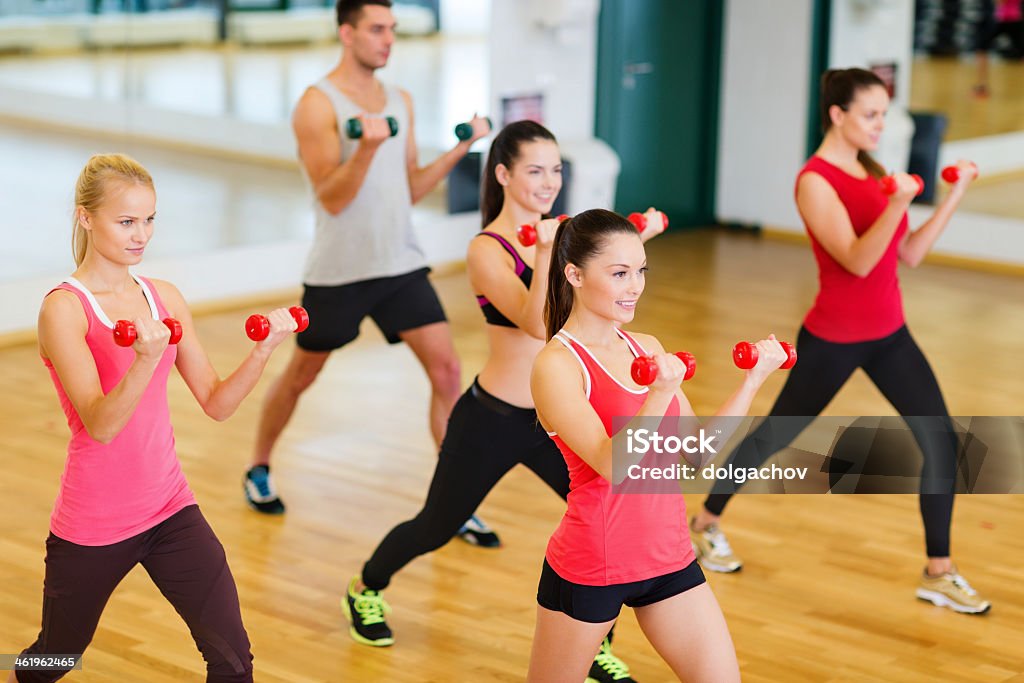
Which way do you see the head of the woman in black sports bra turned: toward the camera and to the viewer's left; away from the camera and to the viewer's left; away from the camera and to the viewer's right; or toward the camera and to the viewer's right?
toward the camera and to the viewer's right

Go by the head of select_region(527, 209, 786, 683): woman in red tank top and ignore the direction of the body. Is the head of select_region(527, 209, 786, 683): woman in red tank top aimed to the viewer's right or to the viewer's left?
to the viewer's right

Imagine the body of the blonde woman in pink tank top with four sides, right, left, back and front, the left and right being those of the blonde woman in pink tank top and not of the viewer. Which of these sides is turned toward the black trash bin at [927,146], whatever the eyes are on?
left

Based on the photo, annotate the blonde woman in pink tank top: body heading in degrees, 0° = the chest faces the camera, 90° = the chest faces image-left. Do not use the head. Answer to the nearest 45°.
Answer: approximately 315°

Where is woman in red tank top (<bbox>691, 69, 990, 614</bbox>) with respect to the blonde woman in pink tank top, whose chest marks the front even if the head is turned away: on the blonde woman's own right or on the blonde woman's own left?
on the blonde woman's own left

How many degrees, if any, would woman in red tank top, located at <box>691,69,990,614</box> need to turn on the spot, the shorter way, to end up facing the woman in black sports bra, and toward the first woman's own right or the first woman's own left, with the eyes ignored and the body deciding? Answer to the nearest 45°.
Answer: approximately 90° to the first woman's own right

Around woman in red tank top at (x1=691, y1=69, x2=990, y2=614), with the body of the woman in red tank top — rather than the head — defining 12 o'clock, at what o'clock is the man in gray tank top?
The man in gray tank top is roughly at 5 o'clock from the woman in red tank top.

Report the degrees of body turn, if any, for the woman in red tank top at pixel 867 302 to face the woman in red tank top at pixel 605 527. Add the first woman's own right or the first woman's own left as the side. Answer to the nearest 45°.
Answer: approximately 45° to the first woman's own right

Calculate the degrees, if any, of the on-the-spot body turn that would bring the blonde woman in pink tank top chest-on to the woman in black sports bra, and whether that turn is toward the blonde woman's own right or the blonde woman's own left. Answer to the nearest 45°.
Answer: approximately 90° to the blonde woman's own left

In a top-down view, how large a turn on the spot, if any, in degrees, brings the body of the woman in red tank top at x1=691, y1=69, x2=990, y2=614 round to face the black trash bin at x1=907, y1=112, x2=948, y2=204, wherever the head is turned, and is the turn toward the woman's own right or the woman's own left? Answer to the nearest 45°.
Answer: approximately 135° to the woman's own left

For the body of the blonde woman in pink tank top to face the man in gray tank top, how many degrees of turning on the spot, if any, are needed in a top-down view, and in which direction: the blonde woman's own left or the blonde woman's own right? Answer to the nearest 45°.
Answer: approximately 135° to the blonde woman's own left

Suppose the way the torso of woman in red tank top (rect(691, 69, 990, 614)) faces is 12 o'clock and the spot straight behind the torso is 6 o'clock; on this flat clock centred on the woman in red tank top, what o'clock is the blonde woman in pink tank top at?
The blonde woman in pink tank top is roughly at 3 o'clock from the woman in red tank top.
